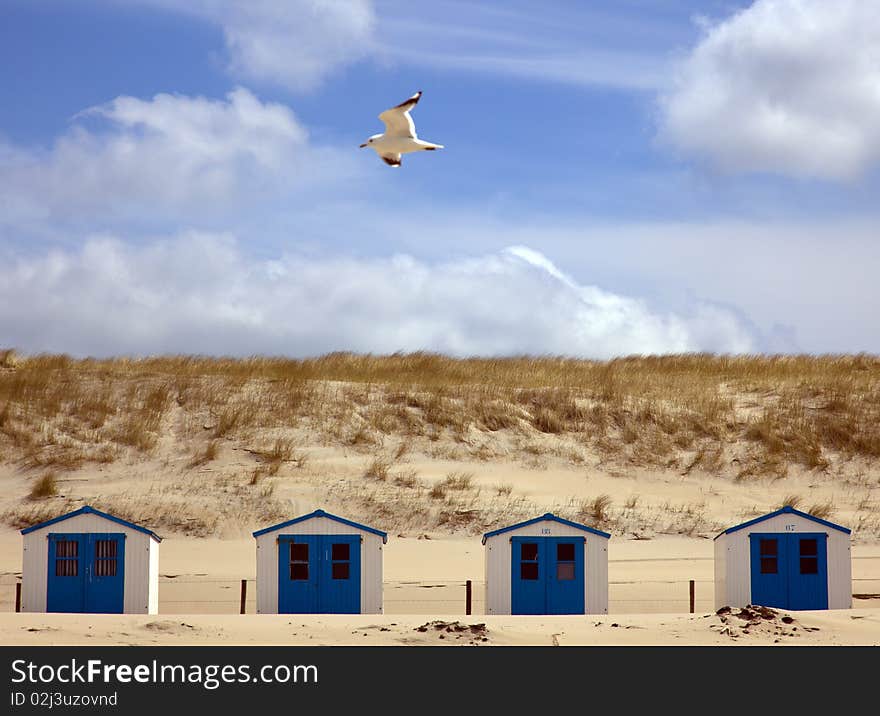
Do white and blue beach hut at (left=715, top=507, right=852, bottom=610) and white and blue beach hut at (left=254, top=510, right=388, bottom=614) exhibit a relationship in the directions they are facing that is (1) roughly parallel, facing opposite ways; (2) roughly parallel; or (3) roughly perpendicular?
roughly parallel

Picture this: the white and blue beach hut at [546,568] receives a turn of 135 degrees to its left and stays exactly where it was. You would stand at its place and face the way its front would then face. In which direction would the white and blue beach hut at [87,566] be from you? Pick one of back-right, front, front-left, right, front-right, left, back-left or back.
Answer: back-left

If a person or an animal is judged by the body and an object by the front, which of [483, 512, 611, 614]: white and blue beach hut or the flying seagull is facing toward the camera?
the white and blue beach hut

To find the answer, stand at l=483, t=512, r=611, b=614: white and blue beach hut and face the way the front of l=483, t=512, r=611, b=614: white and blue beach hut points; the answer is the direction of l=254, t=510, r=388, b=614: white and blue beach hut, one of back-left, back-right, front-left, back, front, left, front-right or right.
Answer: right

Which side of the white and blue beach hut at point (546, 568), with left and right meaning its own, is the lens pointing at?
front

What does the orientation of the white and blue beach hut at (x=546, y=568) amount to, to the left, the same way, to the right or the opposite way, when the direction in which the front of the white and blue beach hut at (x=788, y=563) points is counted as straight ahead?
the same way

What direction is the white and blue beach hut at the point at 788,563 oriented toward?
toward the camera

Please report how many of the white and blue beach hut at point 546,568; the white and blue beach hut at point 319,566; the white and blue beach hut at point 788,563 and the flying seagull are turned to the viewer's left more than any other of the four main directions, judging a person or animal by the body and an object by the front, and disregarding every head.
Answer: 1

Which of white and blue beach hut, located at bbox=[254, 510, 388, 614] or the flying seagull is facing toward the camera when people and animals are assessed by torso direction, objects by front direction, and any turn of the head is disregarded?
the white and blue beach hut

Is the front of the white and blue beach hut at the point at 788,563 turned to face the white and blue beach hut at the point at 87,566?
no

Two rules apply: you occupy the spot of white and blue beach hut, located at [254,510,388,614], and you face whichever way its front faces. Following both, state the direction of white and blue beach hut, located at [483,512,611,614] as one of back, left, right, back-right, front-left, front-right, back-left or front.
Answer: left

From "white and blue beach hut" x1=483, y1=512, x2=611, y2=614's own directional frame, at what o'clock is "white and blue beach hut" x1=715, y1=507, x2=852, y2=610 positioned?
"white and blue beach hut" x1=715, y1=507, x2=852, y2=610 is roughly at 9 o'clock from "white and blue beach hut" x1=483, y1=512, x2=611, y2=614.

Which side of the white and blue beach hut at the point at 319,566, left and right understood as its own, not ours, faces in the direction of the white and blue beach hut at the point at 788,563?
left

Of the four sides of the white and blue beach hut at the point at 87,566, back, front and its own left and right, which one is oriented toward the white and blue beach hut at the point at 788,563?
left

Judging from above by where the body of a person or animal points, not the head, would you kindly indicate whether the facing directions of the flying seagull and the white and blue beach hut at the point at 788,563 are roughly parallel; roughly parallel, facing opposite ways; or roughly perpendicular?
roughly perpendicular

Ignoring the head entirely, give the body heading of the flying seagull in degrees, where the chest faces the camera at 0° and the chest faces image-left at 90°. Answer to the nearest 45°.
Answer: approximately 90°
